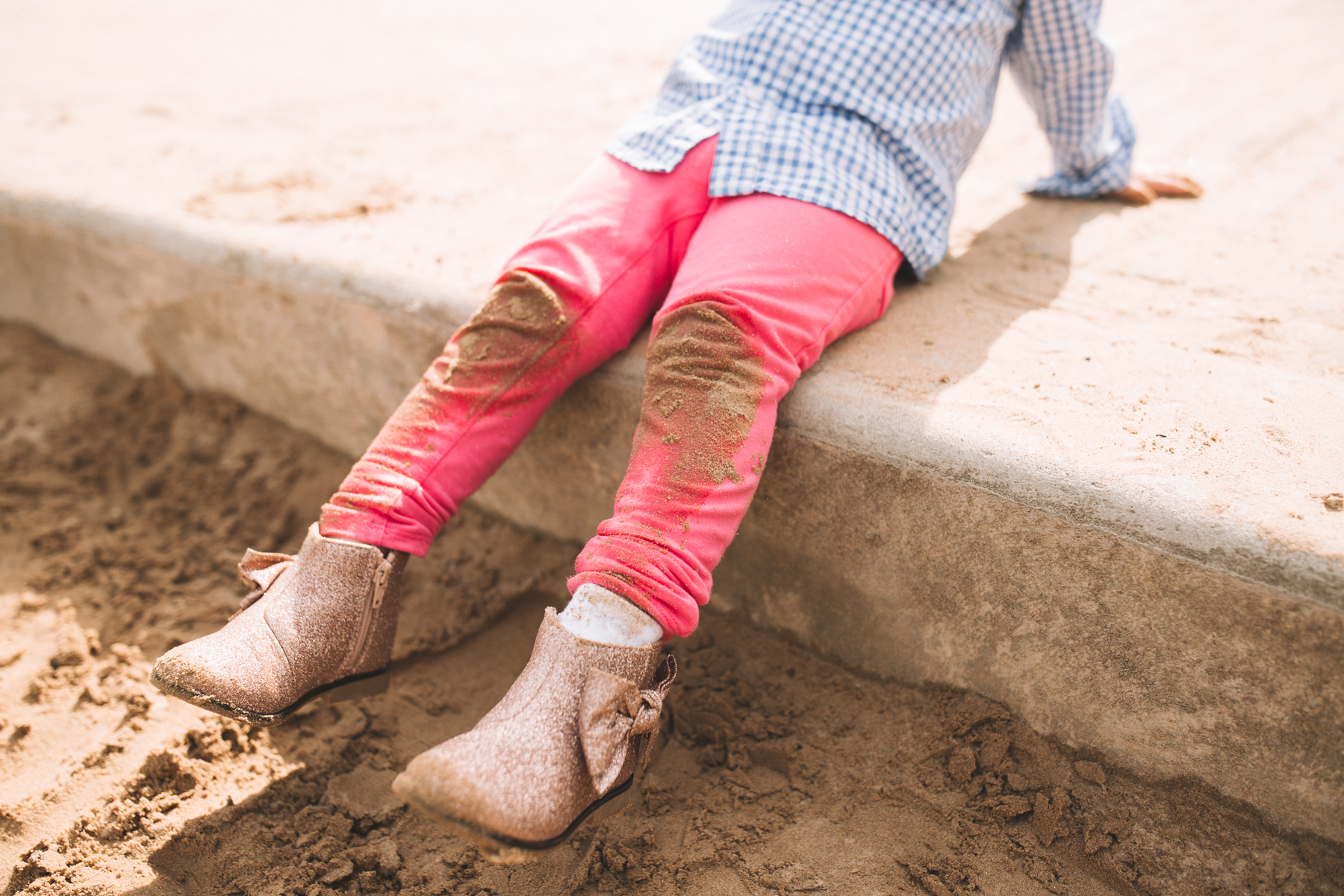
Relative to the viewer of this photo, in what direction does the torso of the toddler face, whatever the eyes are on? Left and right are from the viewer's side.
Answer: facing the viewer and to the left of the viewer
